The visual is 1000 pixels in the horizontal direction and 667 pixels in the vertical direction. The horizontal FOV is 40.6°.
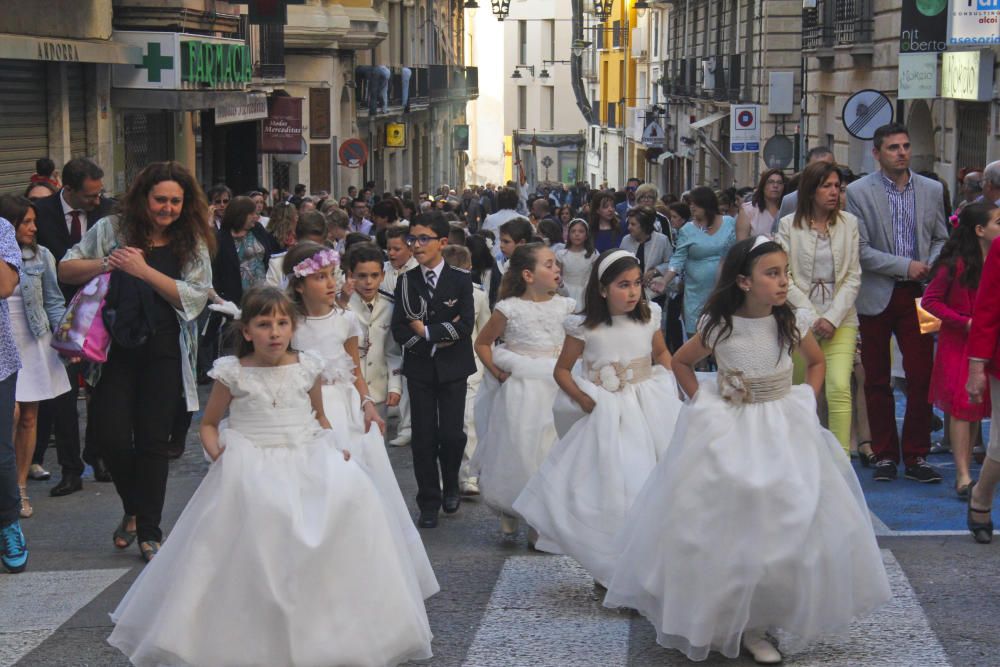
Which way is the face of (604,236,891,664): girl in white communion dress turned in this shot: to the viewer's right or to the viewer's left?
to the viewer's right

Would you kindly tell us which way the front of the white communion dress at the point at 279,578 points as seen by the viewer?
toward the camera

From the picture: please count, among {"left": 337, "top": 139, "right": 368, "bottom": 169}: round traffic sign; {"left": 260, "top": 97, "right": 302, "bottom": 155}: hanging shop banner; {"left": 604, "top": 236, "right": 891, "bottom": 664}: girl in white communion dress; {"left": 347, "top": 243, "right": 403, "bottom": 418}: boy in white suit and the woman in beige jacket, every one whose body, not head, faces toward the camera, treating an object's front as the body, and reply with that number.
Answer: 5

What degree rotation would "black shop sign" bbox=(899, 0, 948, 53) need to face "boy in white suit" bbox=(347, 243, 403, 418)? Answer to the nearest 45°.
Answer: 0° — it already faces them

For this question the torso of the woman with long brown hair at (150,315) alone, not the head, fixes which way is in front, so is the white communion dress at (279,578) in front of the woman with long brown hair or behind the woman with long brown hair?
in front

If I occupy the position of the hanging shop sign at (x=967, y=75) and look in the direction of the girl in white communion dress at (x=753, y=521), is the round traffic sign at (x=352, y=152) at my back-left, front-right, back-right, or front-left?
back-right

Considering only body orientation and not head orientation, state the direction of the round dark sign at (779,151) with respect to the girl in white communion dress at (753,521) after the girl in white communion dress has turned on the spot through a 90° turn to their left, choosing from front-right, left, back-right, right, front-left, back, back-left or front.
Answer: left

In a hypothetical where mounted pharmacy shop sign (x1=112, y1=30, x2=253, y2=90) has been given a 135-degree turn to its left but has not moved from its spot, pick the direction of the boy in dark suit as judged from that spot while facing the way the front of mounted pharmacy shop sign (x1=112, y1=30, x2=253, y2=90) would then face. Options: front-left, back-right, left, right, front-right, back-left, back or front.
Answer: back

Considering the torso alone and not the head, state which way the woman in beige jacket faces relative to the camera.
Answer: toward the camera

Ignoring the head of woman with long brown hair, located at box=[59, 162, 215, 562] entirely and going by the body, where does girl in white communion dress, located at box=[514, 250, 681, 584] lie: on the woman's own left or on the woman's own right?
on the woman's own left

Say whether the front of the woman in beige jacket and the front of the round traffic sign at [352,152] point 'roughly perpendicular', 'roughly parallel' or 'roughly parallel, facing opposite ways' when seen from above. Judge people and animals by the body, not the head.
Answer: roughly parallel
